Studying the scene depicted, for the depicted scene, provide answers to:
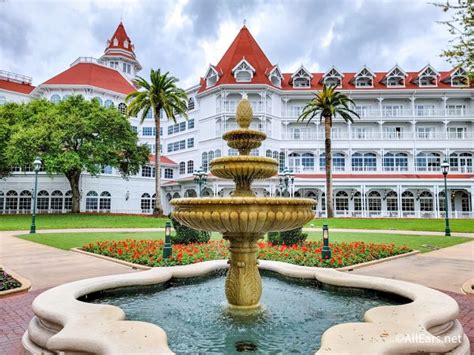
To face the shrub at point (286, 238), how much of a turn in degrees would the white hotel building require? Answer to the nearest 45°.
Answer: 0° — it already faces it

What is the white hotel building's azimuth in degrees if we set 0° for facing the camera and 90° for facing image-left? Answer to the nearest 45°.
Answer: approximately 0°

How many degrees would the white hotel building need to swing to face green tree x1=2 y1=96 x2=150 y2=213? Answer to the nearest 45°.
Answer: approximately 90° to its right

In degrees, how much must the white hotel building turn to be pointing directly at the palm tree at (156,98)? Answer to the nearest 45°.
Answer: approximately 45° to its right
